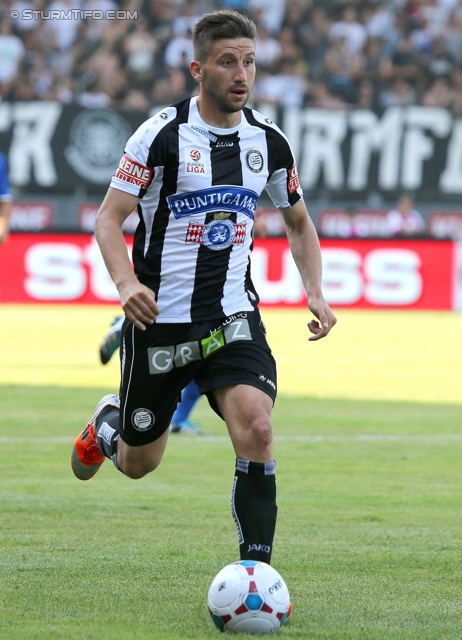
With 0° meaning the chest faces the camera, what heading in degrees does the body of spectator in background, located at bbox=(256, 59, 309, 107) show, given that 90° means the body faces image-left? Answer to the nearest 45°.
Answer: approximately 0°

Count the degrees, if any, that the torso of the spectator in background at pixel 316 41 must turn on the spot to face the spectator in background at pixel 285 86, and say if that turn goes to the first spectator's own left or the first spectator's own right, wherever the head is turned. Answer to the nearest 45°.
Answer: approximately 45° to the first spectator's own right

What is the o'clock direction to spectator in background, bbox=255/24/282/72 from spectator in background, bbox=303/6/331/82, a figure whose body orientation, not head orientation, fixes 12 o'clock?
spectator in background, bbox=255/24/282/72 is roughly at 2 o'clock from spectator in background, bbox=303/6/331/82.

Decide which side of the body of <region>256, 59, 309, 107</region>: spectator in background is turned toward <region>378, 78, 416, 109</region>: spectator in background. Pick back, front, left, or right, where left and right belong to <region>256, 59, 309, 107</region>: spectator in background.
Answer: left

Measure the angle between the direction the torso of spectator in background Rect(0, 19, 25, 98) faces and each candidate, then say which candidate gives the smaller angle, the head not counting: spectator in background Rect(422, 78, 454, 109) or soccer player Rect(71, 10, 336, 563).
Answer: the soccer player

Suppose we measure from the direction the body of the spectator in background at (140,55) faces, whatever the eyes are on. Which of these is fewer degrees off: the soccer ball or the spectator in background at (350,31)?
the soccer ball

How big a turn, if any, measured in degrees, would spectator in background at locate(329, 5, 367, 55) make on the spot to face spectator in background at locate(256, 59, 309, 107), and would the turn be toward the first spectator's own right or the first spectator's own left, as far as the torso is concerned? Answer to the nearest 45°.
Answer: approximately 45° to the first spectator's own right

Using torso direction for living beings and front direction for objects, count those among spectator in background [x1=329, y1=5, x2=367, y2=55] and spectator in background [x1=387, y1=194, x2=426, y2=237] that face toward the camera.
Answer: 2
